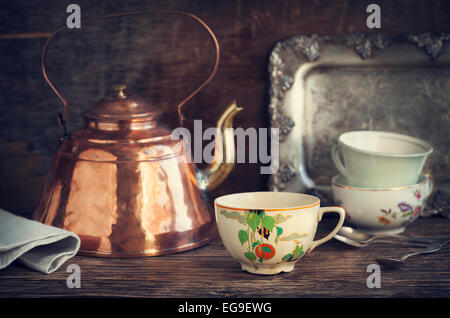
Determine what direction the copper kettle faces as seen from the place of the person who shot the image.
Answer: facing to the right of the viewer

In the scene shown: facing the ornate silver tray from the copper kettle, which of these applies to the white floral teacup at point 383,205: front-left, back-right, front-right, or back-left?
front-right
